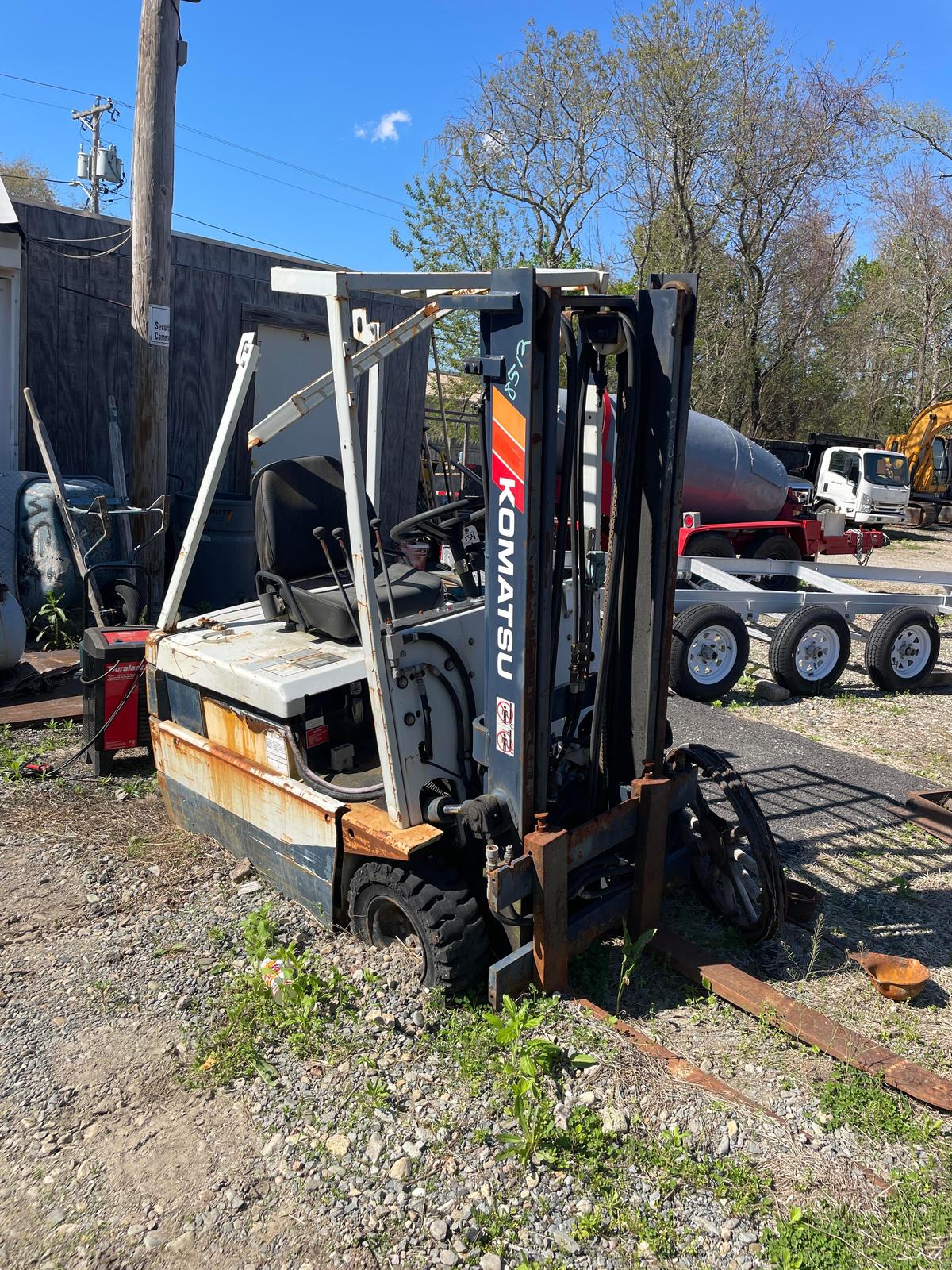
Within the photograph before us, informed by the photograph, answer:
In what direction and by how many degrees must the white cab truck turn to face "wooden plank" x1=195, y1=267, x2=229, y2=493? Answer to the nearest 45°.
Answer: approximately 45° to its right

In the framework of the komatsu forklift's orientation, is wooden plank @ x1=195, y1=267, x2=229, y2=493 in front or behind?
behind

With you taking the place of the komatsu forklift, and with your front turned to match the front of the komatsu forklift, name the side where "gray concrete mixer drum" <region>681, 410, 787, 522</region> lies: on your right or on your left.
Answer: on your left

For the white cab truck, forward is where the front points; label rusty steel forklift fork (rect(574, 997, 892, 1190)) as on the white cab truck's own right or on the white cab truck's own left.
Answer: on the white cab truck's own right

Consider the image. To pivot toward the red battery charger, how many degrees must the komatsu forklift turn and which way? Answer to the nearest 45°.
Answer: approximately 180°

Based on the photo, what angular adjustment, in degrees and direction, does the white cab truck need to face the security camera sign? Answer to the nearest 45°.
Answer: approximately 45° to its right

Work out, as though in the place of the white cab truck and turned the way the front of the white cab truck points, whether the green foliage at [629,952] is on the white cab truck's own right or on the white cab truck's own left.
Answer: on the white cab truck's own right

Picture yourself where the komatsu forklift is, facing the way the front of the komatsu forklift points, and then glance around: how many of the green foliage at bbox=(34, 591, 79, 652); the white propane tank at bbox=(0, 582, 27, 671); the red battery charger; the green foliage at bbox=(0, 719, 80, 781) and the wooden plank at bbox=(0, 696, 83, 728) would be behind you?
5

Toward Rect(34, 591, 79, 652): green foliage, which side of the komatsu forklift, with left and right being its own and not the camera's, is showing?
back

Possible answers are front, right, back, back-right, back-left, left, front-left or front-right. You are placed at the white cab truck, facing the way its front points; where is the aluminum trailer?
front-right

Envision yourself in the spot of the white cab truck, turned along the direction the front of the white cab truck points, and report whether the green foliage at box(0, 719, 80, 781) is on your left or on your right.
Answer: on your right

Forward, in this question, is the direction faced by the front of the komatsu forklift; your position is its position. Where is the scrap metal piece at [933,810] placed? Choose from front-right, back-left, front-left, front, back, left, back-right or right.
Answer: left

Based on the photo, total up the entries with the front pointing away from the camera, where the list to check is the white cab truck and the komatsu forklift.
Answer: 0
